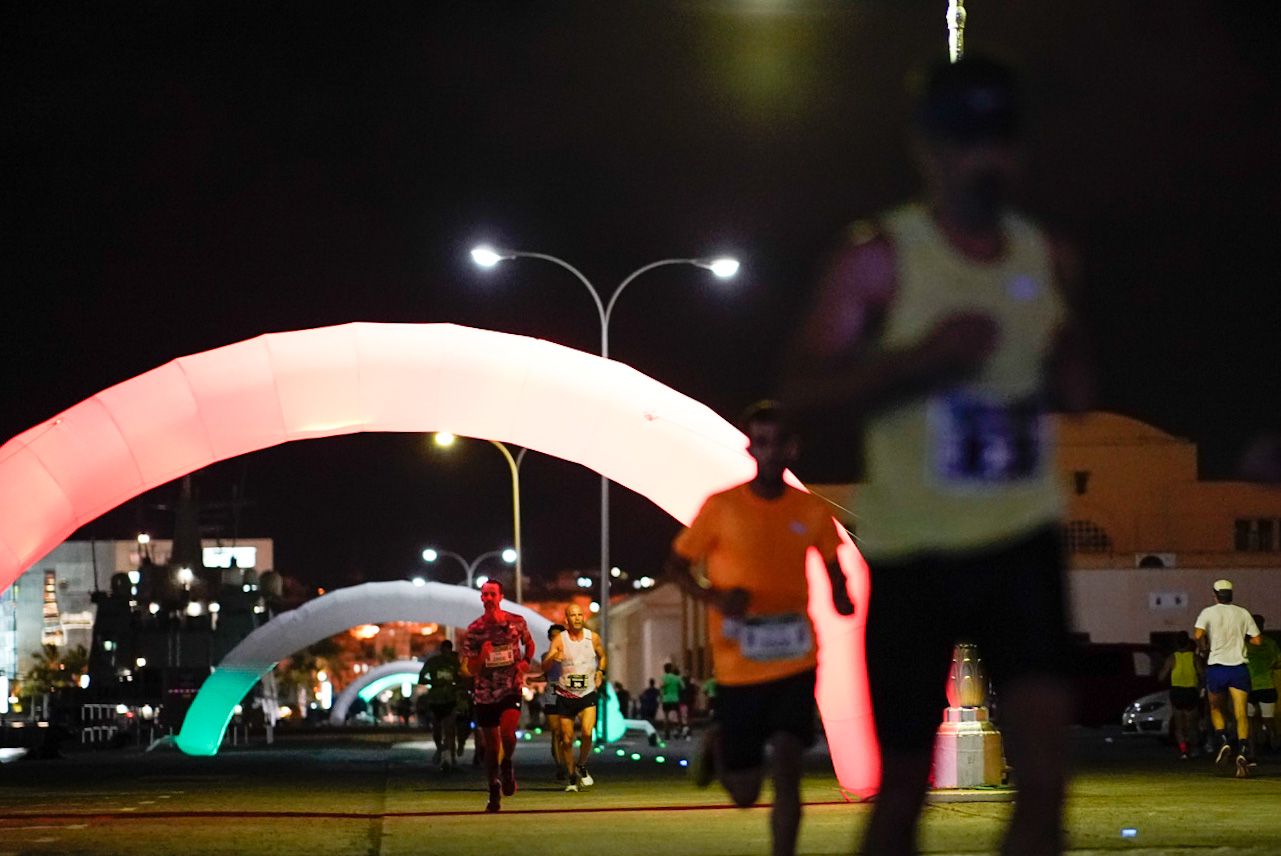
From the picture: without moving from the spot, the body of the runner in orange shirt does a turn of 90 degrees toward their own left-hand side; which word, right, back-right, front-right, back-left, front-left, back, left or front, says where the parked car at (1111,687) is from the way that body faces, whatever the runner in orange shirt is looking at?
left

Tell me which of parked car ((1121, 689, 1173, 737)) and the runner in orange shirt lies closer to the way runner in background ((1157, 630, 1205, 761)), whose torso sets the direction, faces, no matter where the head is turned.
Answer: the parked car

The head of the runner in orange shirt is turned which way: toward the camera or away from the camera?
toward the camera

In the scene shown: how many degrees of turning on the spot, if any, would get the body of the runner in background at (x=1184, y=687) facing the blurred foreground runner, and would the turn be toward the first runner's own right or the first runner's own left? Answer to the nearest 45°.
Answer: approximately 180°

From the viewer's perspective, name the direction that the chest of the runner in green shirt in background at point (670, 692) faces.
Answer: away from the camera

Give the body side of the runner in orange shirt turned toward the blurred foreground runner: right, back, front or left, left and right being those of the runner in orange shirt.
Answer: front

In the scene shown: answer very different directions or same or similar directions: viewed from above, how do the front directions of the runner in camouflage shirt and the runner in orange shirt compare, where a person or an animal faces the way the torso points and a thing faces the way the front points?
same or similar directions

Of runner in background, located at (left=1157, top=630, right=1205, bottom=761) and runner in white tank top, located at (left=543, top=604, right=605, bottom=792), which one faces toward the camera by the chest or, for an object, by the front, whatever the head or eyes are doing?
the runner in white tank top

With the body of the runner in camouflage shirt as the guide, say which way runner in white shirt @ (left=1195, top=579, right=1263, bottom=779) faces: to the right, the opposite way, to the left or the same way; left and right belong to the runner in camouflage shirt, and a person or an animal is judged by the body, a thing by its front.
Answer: the opposite way

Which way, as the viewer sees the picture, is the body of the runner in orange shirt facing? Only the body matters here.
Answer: toward the camera

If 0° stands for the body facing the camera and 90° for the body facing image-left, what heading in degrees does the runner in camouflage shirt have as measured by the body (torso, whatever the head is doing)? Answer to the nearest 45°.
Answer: approximately 0°

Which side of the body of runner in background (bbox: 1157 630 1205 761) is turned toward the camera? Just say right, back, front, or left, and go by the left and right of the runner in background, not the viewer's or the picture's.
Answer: back

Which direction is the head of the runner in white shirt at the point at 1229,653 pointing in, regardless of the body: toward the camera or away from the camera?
away from the camera

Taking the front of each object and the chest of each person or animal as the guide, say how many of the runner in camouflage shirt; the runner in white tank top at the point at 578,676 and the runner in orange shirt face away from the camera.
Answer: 0

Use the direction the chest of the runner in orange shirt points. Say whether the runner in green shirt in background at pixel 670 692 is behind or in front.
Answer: behind

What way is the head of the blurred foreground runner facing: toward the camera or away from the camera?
toward the camera

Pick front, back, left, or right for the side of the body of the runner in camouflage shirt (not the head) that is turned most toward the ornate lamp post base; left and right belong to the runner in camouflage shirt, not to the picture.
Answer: left

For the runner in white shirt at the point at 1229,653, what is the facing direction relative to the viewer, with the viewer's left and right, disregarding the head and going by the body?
facing away from the viewer

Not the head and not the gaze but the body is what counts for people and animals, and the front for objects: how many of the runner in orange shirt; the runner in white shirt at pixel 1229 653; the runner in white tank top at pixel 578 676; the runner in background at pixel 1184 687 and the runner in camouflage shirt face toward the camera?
3
